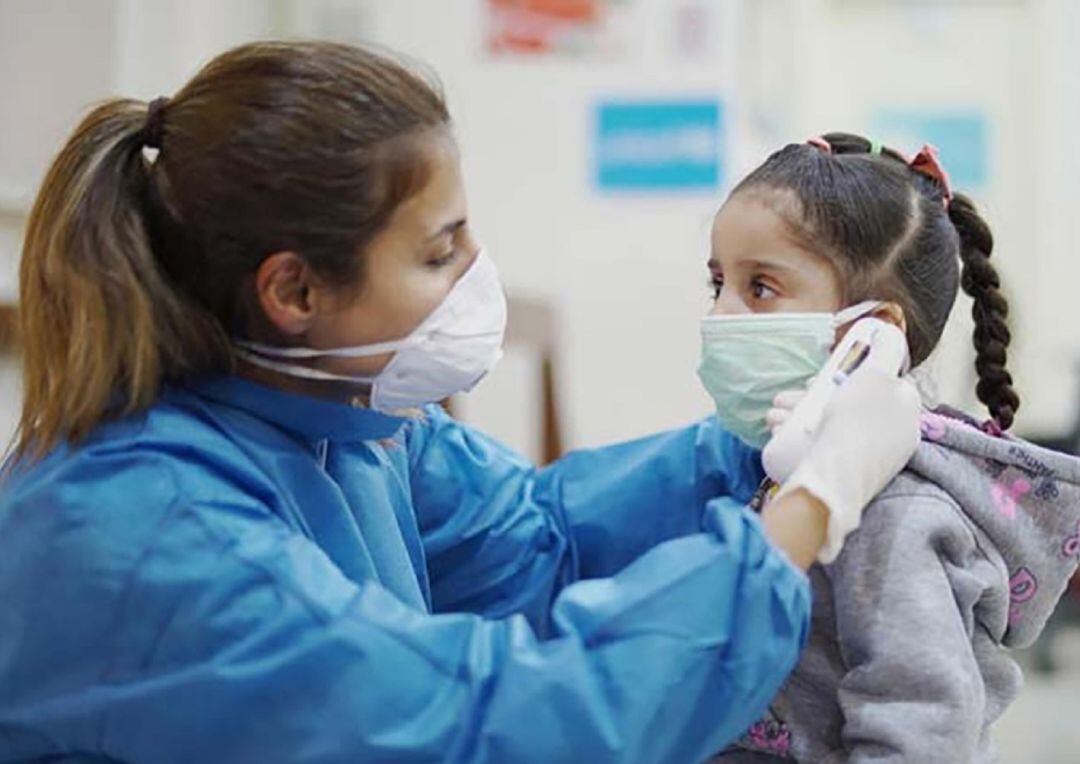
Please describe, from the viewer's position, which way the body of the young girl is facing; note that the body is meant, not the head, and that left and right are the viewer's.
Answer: facing to the left of the viewer

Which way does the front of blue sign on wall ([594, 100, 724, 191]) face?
toward the camera

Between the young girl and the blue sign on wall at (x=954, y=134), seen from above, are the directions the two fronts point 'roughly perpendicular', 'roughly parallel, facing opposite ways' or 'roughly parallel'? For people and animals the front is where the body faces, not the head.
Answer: roughly perpendicular

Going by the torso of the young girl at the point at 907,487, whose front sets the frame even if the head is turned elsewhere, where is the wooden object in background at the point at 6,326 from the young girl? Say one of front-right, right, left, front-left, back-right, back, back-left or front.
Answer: front-right

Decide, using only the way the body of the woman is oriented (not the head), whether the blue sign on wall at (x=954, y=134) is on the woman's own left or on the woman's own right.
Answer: on the woman's own left

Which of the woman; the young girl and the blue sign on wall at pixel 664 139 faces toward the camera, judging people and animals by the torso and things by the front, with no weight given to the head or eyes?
the blue sign on wall

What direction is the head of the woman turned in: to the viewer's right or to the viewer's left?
to the viewer's right

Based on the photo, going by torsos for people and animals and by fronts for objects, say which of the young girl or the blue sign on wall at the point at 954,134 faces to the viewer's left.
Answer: the young girl

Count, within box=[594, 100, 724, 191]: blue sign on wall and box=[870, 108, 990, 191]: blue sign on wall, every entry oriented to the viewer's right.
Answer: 0

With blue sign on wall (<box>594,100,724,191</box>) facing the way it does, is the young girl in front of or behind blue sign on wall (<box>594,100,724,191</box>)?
in front

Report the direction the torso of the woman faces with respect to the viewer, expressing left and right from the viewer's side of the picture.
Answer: facing to the right of the viewer

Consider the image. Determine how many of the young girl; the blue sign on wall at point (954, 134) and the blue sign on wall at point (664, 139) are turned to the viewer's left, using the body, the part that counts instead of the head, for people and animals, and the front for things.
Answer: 1

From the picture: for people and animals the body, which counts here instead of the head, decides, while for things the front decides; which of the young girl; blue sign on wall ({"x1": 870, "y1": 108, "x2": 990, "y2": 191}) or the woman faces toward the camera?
the blue sign on wall

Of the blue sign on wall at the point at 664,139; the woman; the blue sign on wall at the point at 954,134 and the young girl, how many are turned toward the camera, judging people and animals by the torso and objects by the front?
2

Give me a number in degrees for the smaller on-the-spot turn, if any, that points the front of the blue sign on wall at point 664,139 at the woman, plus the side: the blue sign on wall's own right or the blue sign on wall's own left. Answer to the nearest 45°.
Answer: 0° — it already faces them

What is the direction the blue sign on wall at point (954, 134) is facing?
toward the camera

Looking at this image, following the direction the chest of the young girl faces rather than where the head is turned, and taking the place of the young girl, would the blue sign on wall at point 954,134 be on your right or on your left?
on your right

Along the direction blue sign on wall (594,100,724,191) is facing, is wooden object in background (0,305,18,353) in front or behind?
in front
